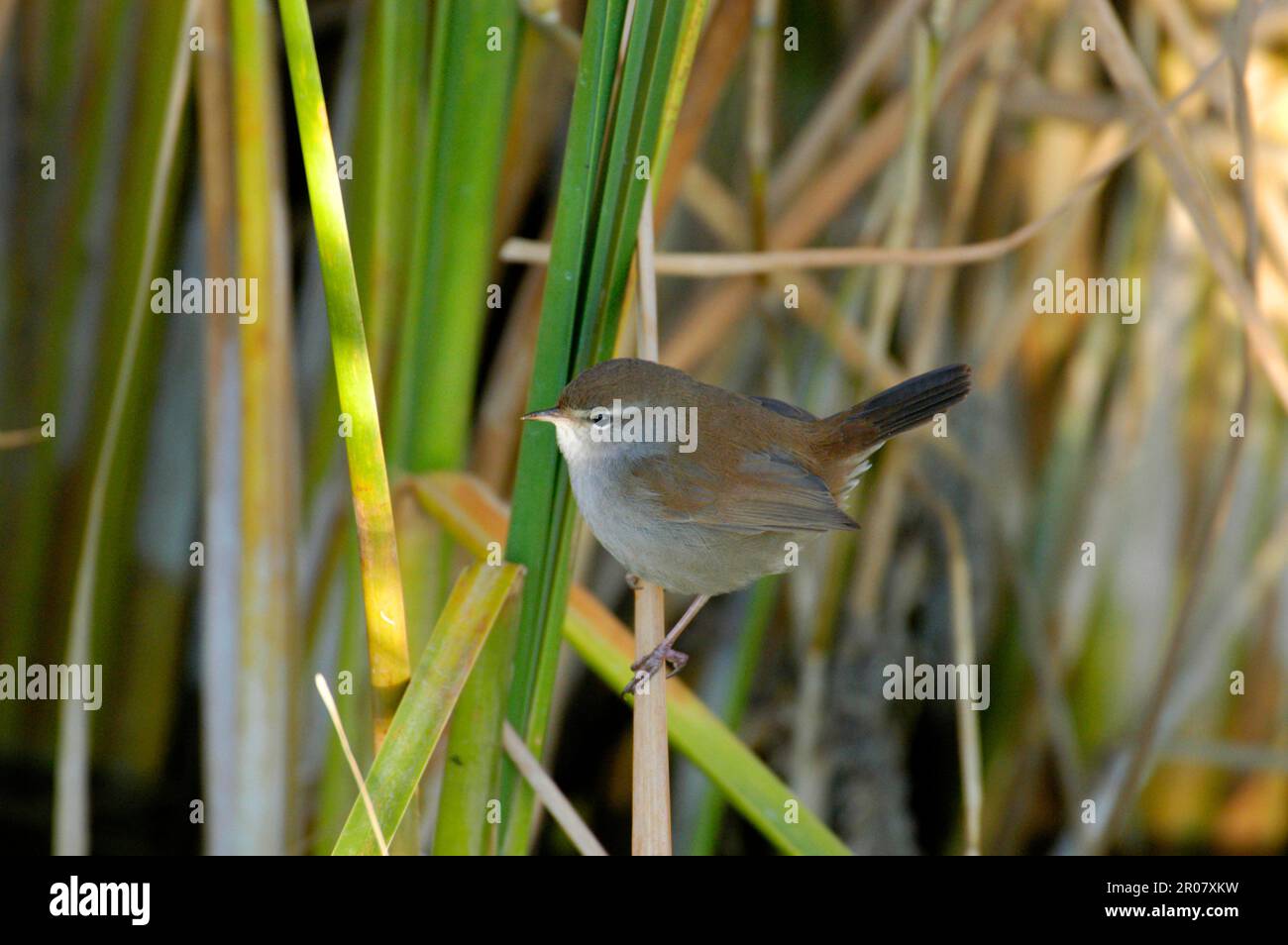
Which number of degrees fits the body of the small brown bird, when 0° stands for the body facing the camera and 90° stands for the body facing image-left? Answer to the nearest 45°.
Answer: approximately 90°
